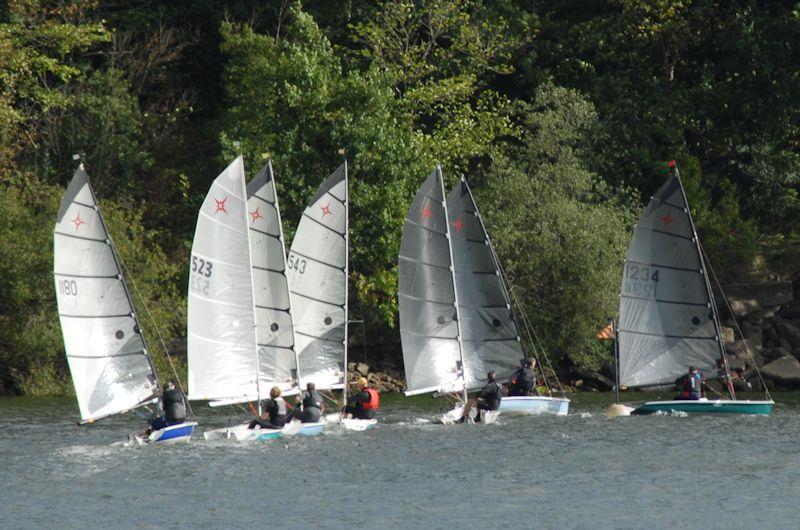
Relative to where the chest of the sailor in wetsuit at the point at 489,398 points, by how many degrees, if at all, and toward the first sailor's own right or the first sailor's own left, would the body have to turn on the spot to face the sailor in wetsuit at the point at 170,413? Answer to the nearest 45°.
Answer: approximately 45° to the first sailor's own left

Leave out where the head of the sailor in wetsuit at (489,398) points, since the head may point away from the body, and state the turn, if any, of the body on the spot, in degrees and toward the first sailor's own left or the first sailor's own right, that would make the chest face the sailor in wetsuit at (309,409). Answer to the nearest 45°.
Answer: approximately 45° to the first sailor's own left

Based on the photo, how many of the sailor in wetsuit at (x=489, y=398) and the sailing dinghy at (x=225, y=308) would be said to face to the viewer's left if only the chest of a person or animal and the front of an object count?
1

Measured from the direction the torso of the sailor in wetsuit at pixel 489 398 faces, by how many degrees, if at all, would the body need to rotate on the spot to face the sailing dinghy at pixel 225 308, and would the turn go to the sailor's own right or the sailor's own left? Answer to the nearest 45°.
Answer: approximately 45° to the sailor's own left

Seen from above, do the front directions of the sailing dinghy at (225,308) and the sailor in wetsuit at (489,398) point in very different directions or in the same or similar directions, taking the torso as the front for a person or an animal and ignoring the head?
very different directions
